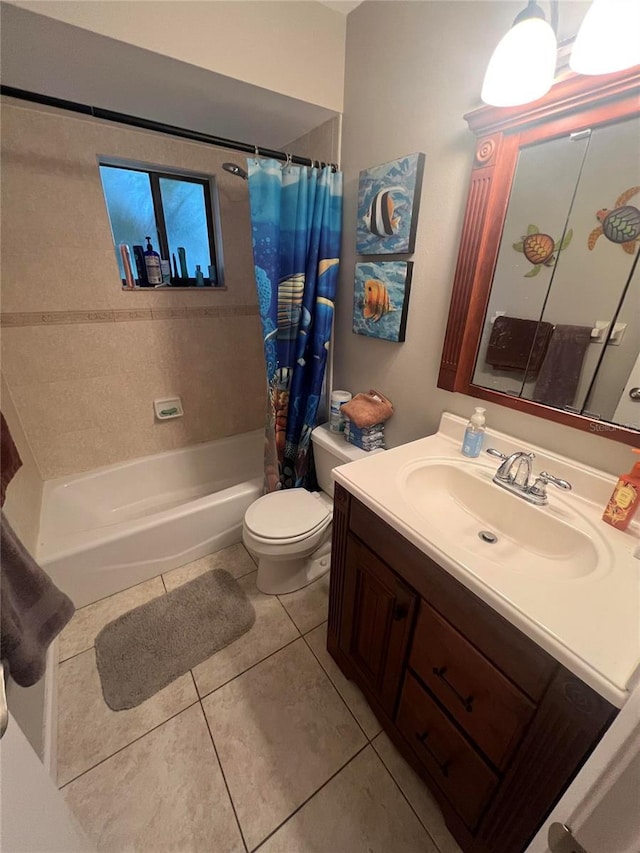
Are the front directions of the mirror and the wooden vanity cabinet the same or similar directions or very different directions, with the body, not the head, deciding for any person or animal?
same or similar directions

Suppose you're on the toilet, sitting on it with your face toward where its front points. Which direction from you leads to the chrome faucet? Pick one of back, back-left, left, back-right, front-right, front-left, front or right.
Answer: left

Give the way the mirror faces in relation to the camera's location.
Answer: facing the viewer and to the left of the viewer

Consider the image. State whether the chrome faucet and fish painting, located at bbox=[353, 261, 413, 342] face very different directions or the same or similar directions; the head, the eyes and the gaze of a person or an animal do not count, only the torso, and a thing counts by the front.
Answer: same or similar directions

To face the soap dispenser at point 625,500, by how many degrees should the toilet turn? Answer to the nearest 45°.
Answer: approximately 90° to its left

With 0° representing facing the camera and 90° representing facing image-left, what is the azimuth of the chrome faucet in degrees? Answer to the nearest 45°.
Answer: approximately 45°

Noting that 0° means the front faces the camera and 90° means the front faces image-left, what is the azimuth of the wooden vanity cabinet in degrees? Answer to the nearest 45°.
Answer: approximately 45°

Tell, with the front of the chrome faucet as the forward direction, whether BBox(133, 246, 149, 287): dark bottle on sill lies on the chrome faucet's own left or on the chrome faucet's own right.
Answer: on the chrome faucet's own right

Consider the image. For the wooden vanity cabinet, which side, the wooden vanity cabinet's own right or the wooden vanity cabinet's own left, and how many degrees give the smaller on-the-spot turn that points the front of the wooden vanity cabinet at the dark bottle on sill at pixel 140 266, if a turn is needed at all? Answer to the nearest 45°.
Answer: approximately 45° to the wooden vanity cabinet's own right

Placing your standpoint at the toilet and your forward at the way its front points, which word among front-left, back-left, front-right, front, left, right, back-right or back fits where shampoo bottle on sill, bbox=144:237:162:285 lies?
right

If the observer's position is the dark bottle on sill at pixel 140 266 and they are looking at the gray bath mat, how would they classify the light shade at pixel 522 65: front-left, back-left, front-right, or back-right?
front-left

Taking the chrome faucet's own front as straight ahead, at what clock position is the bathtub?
The bathtub is roughly at 1 o'clock from the chrome faucet.
